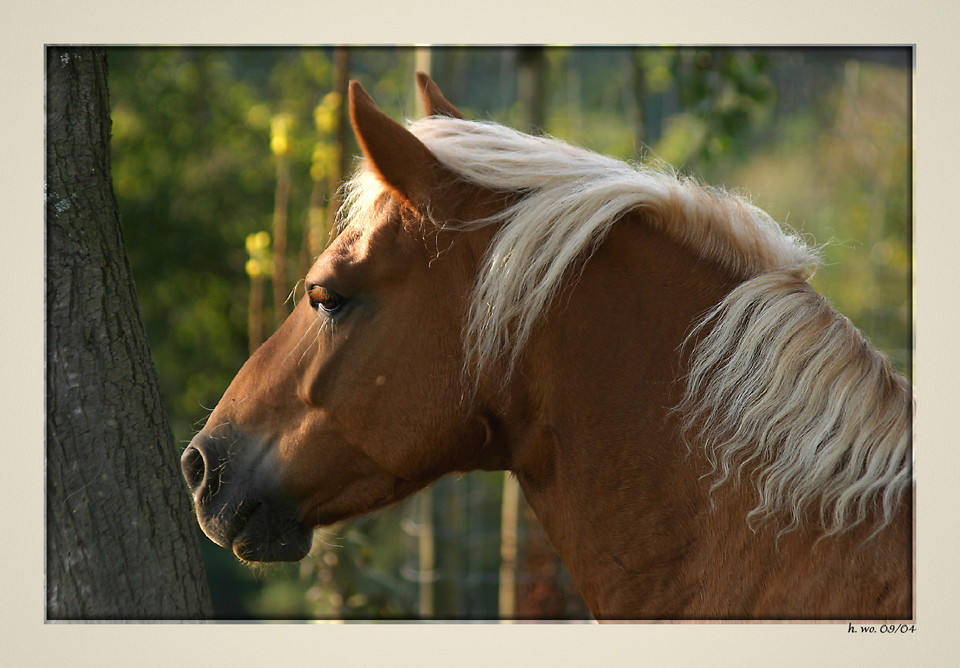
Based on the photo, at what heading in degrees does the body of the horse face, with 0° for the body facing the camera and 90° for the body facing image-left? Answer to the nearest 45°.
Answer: approximately 90°

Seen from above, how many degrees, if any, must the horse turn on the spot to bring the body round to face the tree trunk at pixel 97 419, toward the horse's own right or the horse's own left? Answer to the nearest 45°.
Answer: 0° — it already faces it
